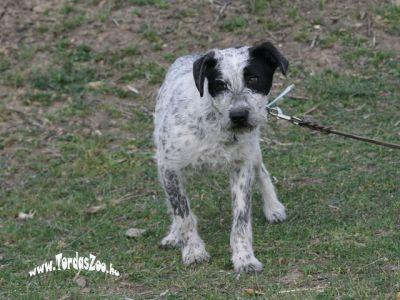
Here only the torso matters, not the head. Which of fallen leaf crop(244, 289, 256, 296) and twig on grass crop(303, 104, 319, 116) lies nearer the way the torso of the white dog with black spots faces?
the fallen leaf

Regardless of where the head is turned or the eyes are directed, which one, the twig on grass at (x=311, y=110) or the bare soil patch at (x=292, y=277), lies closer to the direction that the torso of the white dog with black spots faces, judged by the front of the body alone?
the bare soil patch

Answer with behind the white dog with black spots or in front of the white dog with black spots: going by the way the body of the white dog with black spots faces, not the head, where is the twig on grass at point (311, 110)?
behind

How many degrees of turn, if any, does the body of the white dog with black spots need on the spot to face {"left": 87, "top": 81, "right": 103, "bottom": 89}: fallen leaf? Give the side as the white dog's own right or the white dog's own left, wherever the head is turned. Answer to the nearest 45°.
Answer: approximately 135° to the white dog's own right

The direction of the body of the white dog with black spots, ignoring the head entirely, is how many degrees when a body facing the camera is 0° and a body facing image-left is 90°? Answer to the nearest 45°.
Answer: approximately 0°

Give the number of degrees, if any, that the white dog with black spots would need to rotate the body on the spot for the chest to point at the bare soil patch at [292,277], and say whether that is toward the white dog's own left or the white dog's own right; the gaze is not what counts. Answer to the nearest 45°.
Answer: approximately 45° to the white dog's own left
